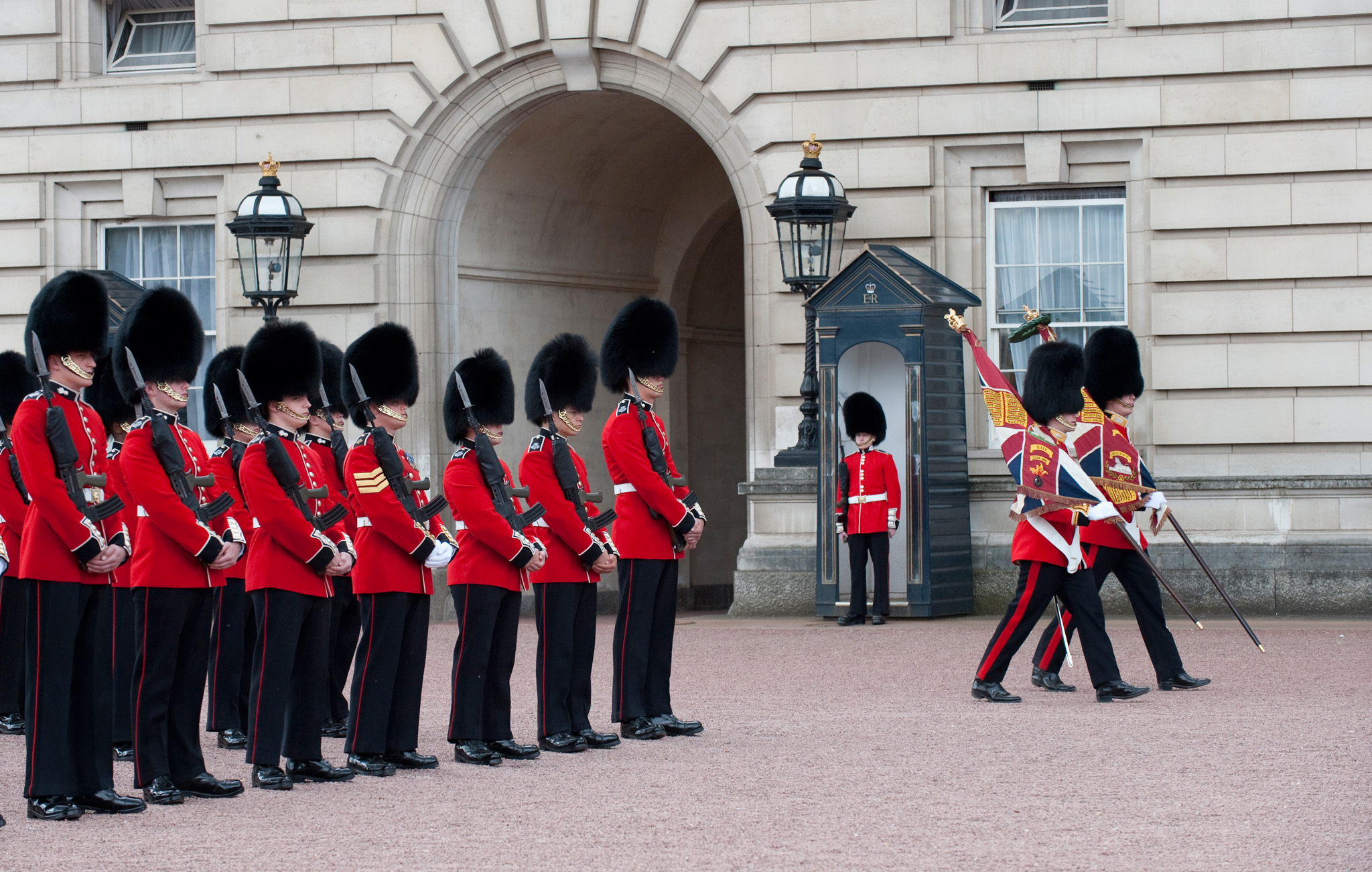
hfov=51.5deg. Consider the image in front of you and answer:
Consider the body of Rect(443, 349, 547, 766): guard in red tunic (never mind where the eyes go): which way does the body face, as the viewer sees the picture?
to the viewer's right

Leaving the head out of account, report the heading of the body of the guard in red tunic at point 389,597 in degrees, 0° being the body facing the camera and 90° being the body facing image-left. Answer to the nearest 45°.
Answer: approximately 315°

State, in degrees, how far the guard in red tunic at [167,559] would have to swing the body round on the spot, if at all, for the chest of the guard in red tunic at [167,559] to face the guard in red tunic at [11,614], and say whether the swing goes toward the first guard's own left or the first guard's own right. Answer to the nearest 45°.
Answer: approximately 135° to the first guard's own left

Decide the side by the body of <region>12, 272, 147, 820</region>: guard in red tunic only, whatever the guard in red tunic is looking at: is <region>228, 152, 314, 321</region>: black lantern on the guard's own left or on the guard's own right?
on the guard's own left

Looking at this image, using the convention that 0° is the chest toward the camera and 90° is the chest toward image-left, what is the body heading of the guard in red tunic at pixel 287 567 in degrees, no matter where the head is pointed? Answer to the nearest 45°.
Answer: approximately 315°

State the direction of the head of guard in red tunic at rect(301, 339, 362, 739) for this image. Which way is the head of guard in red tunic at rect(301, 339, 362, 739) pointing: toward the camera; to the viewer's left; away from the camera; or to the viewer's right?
to the viewer's right

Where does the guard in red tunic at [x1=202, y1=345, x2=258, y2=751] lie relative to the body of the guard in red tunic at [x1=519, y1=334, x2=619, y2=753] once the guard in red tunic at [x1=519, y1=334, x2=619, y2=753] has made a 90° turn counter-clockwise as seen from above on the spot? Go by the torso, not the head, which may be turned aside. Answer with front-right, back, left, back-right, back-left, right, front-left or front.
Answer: back-left

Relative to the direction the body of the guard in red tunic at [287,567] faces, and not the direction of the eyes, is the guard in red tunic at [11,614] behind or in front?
behind

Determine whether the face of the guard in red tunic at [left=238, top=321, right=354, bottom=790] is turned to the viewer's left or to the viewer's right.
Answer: to the viewer's right

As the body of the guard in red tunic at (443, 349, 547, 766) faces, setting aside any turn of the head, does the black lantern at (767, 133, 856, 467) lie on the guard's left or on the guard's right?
on the guard's left

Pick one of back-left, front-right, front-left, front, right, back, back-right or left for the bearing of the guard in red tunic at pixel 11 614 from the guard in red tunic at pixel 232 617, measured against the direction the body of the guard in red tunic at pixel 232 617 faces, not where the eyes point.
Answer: back
